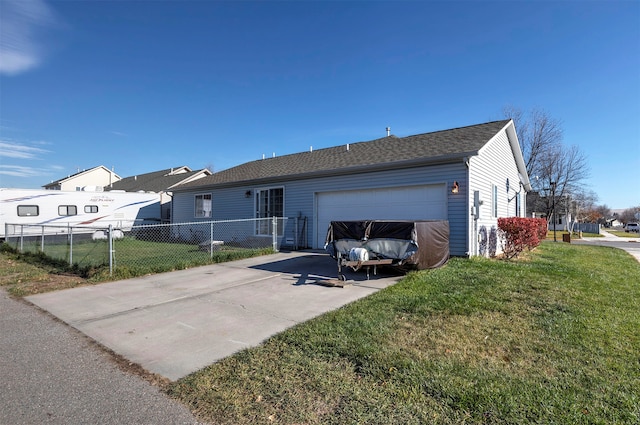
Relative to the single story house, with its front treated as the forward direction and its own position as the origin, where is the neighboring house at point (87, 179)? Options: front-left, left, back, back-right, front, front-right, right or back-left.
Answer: right

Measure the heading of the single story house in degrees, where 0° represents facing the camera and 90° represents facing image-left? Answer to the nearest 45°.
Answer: approximately 45°

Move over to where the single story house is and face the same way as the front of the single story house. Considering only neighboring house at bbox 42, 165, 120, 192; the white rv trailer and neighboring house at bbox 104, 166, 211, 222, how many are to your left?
0

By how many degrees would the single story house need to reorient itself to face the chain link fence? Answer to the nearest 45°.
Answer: approximately 45° to its right

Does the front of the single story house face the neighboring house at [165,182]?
no

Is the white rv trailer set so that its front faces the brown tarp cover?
no

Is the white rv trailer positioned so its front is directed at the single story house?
no
